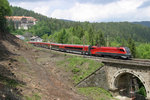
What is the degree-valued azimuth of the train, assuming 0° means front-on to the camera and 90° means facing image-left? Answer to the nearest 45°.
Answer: approximately 315°

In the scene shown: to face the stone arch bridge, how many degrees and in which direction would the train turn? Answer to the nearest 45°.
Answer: approximately 45° to its right
